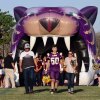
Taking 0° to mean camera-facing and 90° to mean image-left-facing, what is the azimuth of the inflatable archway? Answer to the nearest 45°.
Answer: approximately 0°

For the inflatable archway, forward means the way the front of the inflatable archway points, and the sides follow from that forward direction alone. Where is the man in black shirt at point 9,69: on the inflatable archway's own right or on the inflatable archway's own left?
on the inflatable archway's own right
